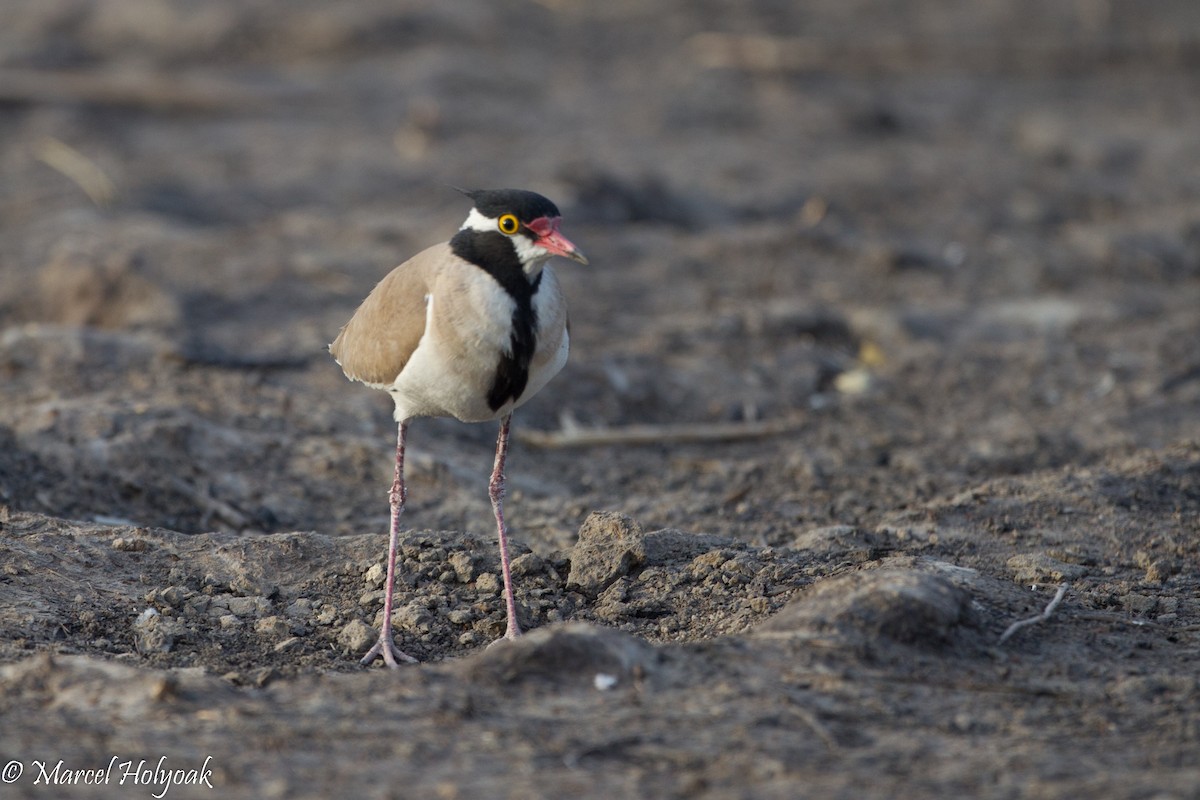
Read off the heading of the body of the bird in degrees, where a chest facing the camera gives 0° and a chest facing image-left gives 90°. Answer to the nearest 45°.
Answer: approximately 315°

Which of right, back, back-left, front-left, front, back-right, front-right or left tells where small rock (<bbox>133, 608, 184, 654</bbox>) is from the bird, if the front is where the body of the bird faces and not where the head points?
back-right

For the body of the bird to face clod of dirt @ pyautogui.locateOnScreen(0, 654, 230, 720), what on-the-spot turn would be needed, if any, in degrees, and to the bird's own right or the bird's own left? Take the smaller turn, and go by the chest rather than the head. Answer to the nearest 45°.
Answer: approximately 90° to the bird's own right
